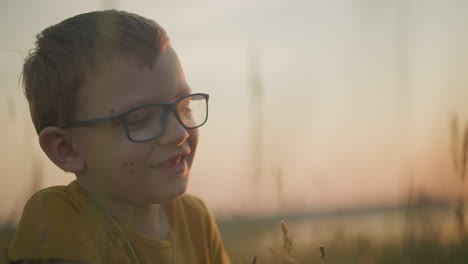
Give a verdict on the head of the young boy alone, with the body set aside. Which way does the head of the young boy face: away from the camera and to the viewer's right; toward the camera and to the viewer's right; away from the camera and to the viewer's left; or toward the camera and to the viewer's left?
toward the camera and to the viewer's right

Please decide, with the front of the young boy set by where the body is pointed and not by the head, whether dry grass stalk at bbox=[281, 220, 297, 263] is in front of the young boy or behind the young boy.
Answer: in front

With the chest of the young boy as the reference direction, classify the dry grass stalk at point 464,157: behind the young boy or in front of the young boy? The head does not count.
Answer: in front

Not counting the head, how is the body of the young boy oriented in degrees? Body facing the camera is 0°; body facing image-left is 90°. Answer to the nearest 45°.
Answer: approximately 315°
